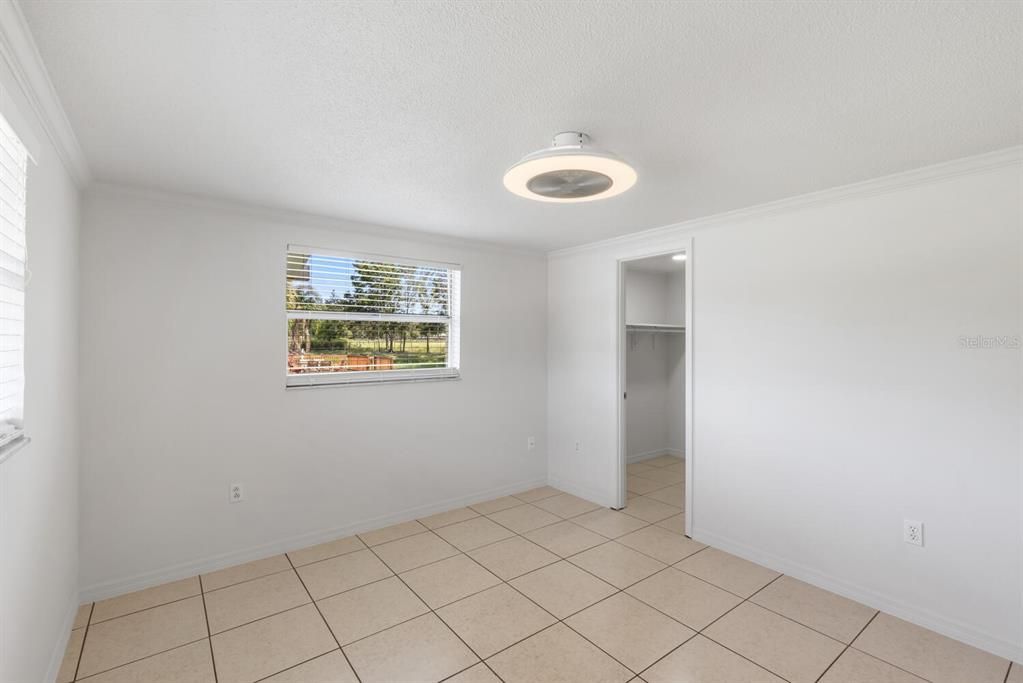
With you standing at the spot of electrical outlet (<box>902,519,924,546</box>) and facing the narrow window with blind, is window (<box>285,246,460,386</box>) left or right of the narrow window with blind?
right

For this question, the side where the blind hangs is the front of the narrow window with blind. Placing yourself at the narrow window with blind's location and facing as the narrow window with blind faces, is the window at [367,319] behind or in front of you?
in front

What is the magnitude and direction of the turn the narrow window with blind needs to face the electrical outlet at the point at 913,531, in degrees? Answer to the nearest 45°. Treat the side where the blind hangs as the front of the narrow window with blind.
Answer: approximately 45° to its right

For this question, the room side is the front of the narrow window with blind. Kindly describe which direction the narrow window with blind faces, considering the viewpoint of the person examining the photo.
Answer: facing to the right of the viewer

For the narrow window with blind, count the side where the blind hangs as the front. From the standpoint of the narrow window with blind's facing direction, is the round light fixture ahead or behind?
ahead
